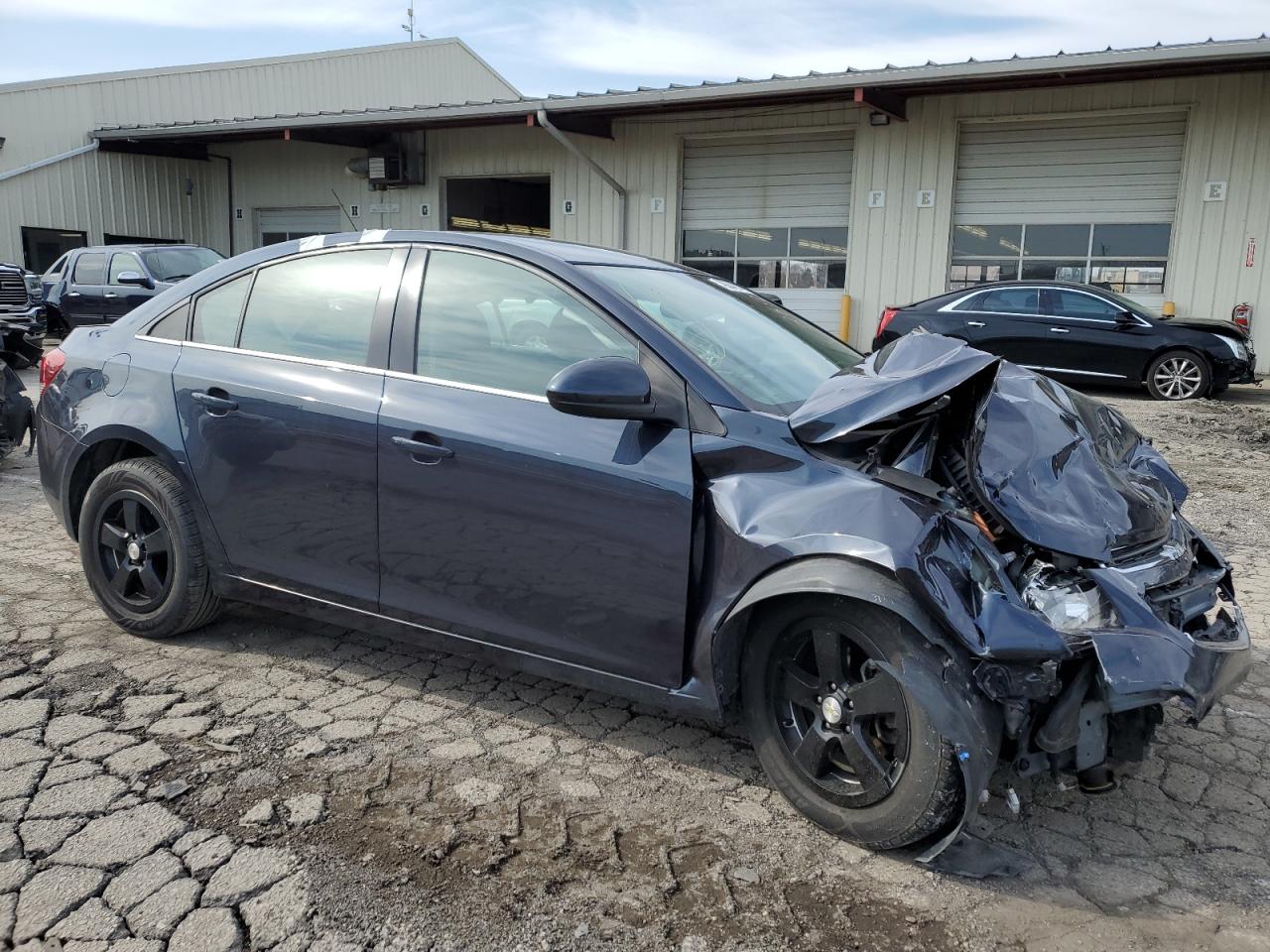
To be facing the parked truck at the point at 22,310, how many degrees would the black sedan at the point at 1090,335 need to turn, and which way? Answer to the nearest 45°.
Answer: approximately 180°

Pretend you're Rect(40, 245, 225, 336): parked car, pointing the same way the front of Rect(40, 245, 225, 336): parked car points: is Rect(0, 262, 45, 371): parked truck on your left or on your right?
on your right

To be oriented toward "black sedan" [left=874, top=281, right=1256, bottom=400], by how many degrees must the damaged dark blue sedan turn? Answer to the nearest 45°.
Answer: approximately 90° to its left

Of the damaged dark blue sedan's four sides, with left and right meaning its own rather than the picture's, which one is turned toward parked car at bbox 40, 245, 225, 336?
back

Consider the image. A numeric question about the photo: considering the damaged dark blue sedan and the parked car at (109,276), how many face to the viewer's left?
0

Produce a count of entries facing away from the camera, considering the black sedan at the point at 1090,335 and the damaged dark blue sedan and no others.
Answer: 0

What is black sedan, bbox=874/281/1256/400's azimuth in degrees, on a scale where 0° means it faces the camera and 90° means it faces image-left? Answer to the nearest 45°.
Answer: approximately 270°

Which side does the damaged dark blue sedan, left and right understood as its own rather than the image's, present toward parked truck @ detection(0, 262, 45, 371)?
back

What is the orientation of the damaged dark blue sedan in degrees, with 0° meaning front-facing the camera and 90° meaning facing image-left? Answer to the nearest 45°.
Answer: approximately 315°

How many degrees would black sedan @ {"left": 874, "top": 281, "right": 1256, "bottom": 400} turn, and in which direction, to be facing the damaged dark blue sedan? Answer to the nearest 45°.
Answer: approximately 90° to its right
